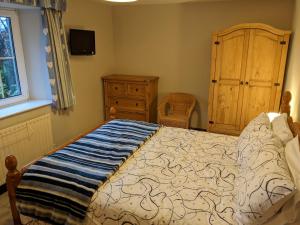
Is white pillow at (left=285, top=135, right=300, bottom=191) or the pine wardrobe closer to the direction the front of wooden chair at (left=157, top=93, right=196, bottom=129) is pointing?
the white pillow

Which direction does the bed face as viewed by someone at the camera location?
facing to the left of the viewer

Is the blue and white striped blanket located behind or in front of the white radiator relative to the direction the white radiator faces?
in front

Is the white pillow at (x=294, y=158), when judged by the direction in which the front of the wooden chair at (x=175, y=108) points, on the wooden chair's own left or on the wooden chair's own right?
on the wooden chair's own left

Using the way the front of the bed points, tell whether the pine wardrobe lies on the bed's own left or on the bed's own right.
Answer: on the bed's own right

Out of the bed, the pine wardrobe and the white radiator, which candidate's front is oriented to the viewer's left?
the bed

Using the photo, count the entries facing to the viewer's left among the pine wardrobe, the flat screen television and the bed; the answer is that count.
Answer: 1

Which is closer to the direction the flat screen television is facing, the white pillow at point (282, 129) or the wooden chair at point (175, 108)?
the white pillow

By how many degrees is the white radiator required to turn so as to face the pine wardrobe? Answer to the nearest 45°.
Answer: approximately 45° to its left

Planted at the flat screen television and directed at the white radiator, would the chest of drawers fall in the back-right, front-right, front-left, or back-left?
back-left

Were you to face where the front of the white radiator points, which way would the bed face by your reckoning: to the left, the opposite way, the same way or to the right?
the opposite way

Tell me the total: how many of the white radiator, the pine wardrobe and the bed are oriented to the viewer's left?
1

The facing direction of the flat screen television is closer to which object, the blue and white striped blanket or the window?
the blue and white striped blanket
